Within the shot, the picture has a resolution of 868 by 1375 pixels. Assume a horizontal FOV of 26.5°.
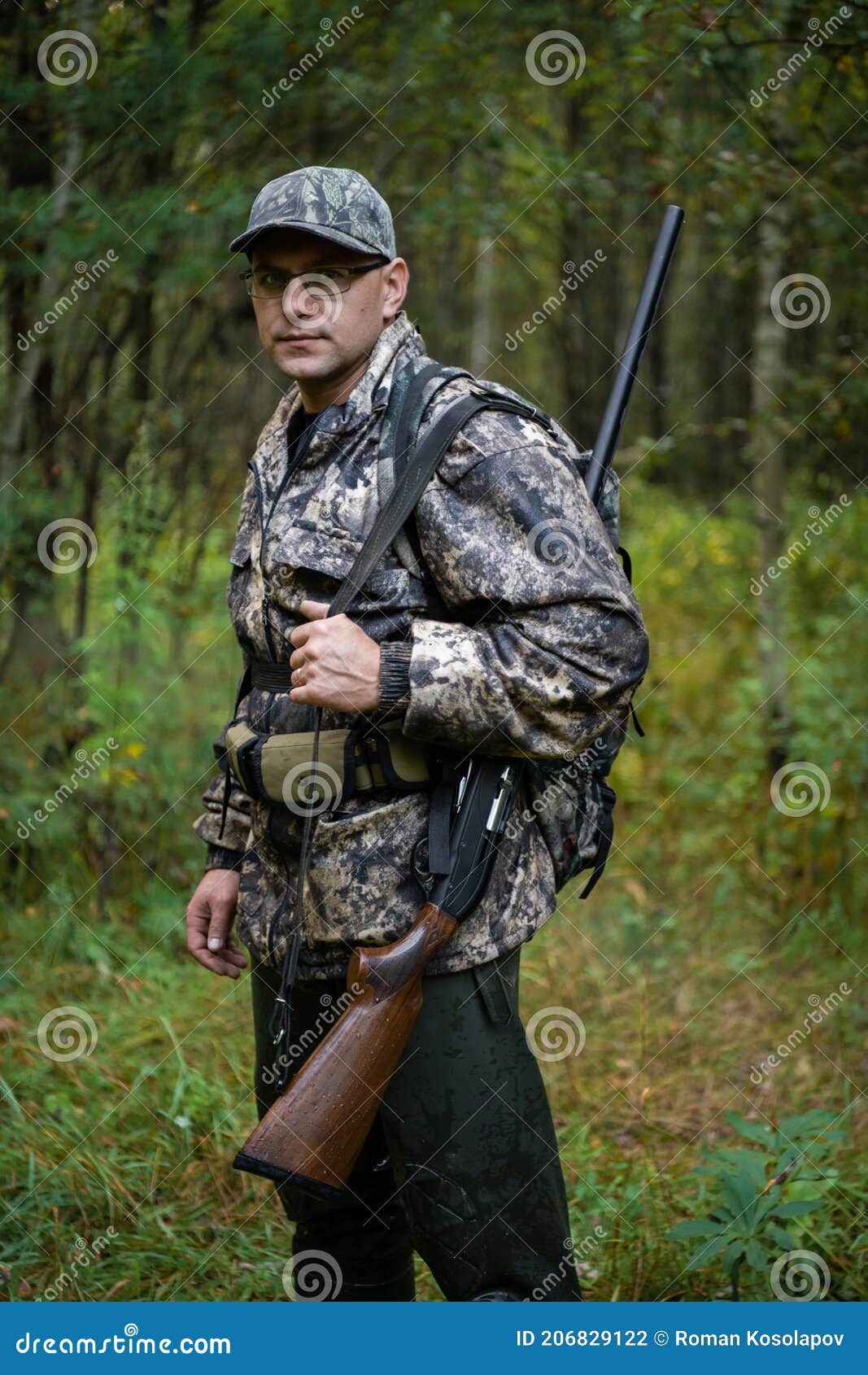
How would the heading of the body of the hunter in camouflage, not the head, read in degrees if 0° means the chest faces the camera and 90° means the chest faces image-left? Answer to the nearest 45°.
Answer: approximately 45°

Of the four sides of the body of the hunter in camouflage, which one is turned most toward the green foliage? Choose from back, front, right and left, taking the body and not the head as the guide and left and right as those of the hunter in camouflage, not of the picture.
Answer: back
